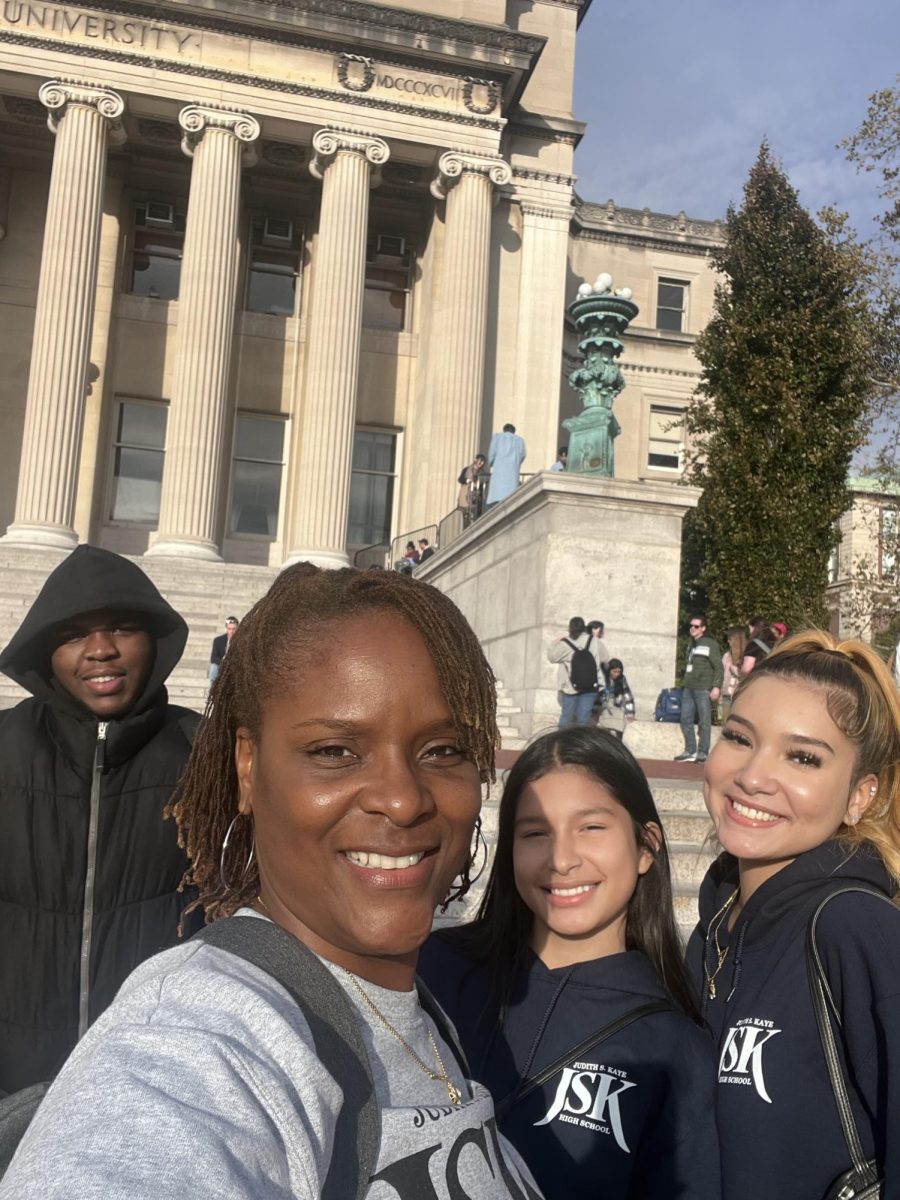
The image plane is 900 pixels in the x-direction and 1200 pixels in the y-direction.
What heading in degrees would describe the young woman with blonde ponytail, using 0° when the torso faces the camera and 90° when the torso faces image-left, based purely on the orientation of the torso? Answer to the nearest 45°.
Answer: approximately 45°

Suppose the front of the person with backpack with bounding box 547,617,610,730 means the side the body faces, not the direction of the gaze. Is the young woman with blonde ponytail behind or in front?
behind

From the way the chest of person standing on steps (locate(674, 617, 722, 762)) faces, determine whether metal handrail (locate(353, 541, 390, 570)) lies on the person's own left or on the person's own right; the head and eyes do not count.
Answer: on the person's own right

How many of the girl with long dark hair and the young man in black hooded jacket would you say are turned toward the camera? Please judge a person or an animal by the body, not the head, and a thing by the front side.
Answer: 2

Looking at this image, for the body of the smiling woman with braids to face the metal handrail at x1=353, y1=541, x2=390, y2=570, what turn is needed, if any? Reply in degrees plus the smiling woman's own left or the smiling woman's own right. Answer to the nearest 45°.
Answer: approximately 135° to the smiling woman's own left

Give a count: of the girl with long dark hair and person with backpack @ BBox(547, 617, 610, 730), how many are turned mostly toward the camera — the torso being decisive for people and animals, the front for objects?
1

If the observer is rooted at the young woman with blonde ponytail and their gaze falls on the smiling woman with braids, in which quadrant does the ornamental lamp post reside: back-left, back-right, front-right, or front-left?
back-right

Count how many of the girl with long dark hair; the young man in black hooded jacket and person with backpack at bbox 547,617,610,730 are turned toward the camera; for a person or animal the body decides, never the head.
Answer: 2

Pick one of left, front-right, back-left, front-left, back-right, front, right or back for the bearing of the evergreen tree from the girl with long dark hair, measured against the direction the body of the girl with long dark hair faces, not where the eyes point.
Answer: back

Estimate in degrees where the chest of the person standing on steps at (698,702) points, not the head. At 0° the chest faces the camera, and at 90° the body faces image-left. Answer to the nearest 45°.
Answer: approximately 45°

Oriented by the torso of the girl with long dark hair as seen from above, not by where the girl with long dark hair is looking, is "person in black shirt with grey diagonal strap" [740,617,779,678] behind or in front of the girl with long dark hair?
behind
